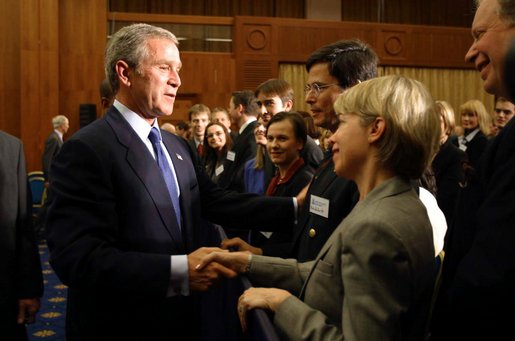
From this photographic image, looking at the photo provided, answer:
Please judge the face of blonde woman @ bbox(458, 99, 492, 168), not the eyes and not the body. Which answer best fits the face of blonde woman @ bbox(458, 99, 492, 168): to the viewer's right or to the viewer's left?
to the viewer's left

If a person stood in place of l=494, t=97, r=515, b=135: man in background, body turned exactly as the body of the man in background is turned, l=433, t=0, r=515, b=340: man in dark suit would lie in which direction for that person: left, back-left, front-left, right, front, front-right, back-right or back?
front-left

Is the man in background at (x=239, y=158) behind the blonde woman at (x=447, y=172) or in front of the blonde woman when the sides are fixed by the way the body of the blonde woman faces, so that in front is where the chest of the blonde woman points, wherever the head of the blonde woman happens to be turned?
in front

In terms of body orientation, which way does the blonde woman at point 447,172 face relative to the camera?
to the viewer's left

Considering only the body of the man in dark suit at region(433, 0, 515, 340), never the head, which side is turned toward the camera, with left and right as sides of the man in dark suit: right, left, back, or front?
left

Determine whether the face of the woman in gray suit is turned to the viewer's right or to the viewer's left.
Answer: to the viewer's left

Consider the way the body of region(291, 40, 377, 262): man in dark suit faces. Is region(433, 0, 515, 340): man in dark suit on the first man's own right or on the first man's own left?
on the first man's own left
